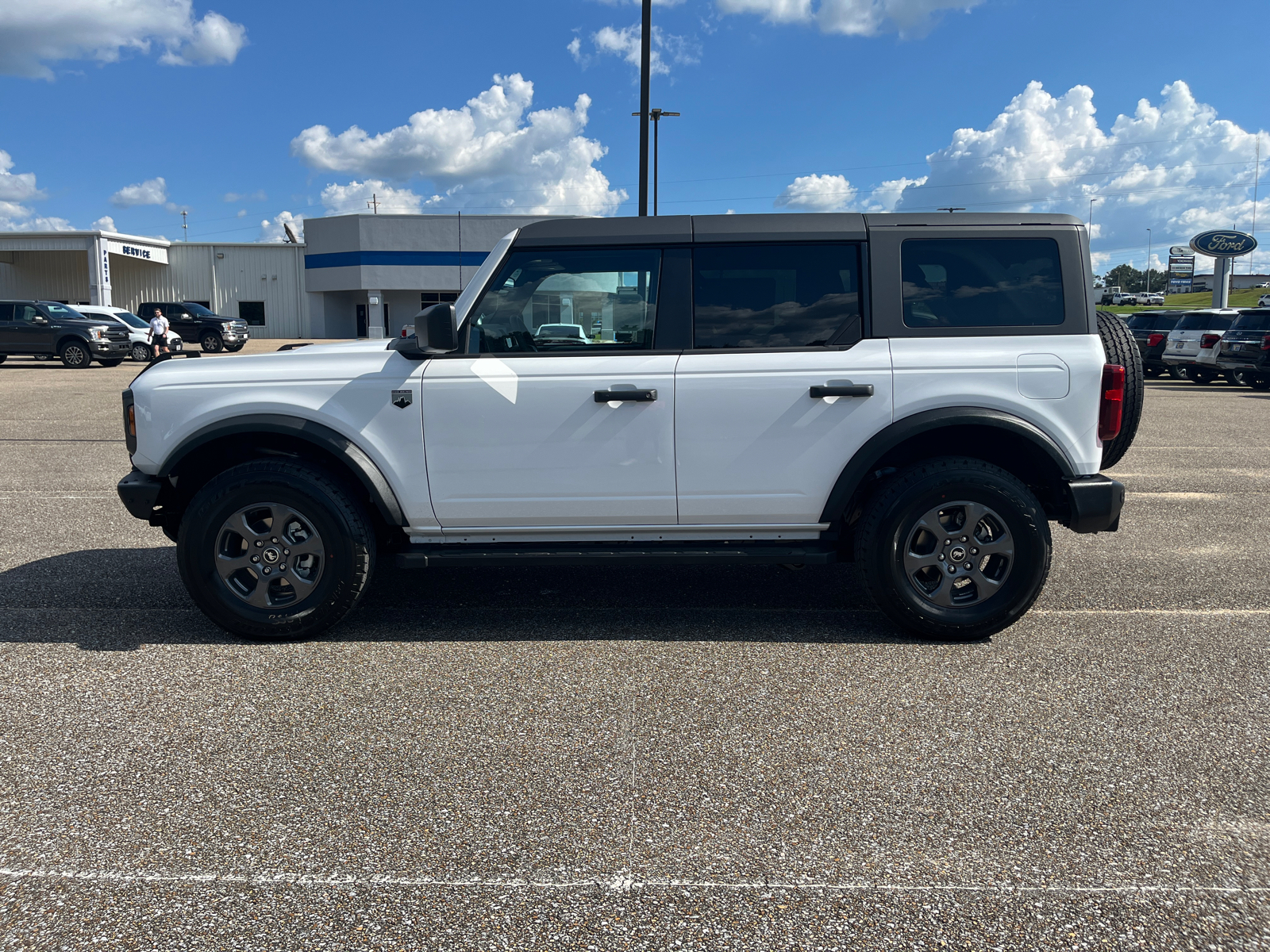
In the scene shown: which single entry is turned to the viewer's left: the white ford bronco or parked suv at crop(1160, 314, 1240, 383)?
the white ford bronco

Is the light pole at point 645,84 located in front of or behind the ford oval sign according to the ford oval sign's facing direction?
in front

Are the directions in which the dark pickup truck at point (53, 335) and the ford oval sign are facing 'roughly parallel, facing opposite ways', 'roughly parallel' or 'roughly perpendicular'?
roughly perpendicular

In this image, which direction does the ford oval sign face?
toward the camera

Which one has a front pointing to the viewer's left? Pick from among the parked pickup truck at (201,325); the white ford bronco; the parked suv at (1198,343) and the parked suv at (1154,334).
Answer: the white ford bronco

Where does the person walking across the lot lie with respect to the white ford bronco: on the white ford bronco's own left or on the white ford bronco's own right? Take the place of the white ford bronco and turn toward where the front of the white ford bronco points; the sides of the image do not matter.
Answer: on the white ford bronco's own right

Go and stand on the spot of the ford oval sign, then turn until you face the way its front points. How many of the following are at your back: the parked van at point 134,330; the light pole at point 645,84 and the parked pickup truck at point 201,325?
0

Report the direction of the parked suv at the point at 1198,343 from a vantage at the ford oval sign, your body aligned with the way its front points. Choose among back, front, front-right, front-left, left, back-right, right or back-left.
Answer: front

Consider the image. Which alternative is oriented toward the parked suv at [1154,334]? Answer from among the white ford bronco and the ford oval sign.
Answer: the ford oval sign

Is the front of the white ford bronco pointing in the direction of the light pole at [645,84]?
no

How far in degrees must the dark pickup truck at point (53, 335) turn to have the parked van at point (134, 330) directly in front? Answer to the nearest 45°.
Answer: approximately 90° to its left

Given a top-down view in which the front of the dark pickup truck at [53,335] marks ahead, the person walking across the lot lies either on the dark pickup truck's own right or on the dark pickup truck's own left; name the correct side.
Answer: on the dark pickup truck's own left

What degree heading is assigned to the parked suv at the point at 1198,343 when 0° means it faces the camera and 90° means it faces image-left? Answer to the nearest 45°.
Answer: approximately 225°

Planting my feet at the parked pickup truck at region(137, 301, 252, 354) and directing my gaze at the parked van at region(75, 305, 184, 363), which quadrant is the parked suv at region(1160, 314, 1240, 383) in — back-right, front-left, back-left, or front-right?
front-left

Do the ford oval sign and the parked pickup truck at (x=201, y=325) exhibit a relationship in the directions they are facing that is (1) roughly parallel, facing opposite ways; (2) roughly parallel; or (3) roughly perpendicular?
roughly perpendicular

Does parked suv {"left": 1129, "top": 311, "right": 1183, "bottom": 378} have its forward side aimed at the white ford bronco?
no
